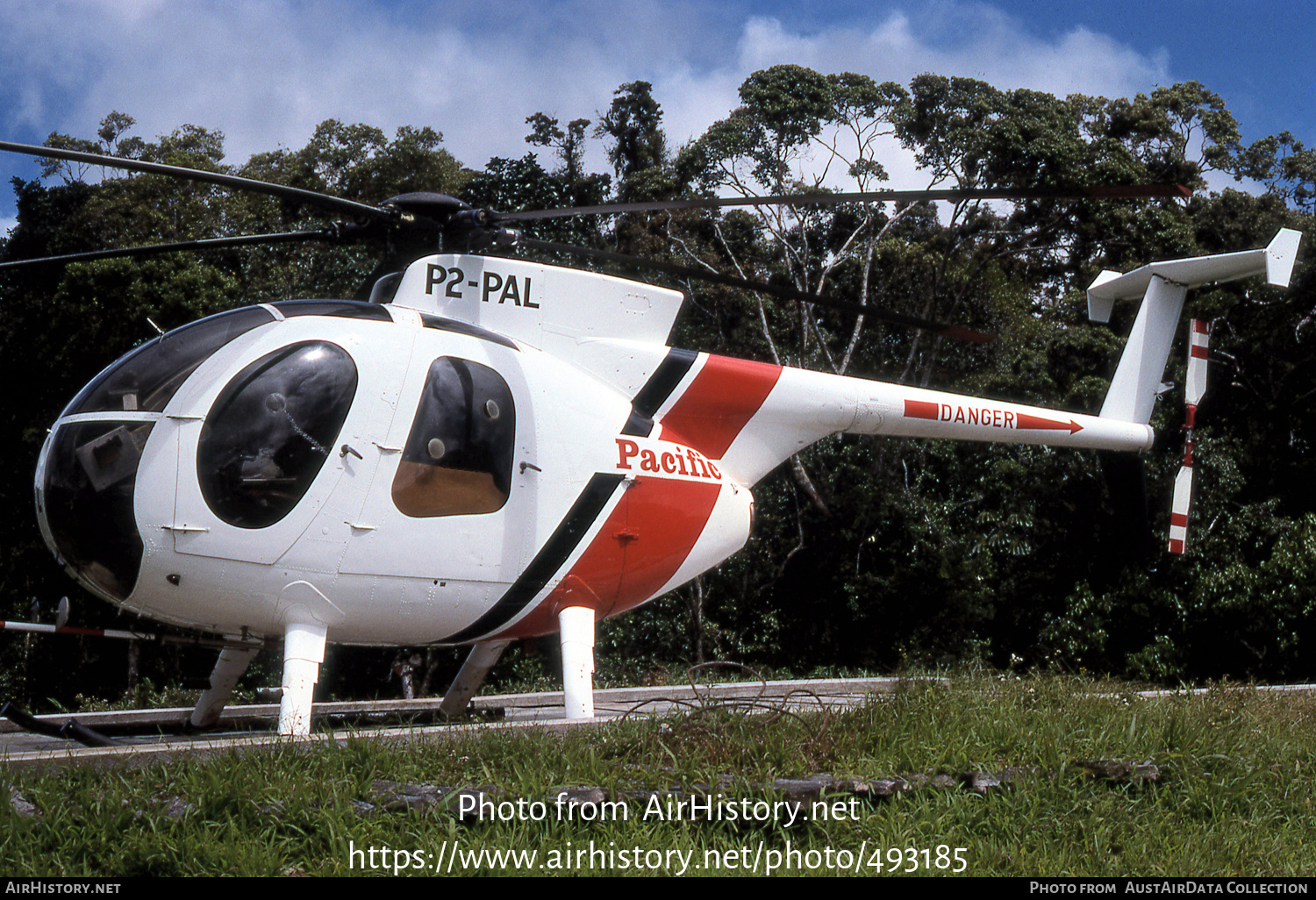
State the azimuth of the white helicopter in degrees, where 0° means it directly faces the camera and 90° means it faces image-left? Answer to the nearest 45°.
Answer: approximately 45°
